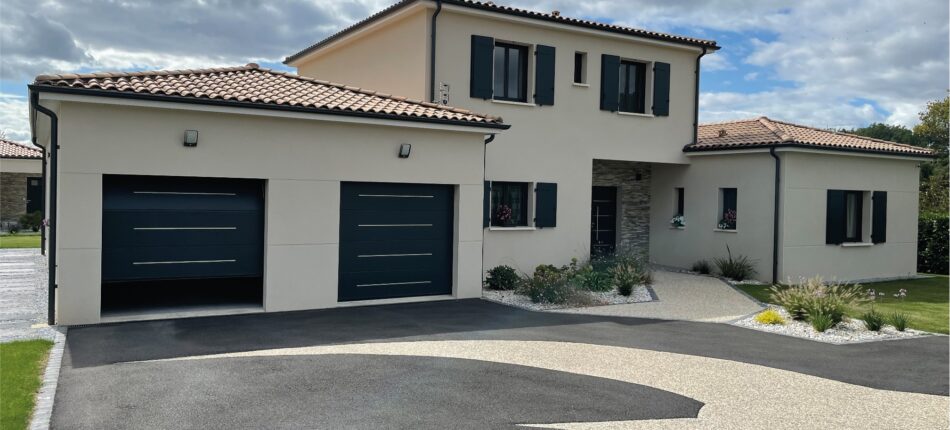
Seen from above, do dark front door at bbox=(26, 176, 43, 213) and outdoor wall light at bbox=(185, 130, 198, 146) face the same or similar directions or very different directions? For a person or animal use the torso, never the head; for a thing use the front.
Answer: same or similar directions

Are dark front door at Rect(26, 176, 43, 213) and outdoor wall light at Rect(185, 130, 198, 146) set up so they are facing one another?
no

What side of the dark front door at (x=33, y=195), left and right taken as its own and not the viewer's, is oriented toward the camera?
front

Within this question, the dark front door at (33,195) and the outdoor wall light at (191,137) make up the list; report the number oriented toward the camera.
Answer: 2

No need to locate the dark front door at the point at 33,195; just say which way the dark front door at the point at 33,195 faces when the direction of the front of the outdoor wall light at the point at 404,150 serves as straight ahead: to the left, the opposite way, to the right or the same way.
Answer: the same way

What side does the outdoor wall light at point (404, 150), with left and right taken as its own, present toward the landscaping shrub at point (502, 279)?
left

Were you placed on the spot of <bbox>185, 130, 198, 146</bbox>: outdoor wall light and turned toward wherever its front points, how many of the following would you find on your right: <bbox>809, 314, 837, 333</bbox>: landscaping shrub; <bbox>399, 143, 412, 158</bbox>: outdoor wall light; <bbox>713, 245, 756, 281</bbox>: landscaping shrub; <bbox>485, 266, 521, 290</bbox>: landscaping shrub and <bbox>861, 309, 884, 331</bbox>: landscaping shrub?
0

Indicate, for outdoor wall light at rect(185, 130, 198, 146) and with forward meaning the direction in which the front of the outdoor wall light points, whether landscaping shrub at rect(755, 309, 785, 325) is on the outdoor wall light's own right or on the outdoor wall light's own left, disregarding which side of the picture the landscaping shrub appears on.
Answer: on the outdoor wall light's own left

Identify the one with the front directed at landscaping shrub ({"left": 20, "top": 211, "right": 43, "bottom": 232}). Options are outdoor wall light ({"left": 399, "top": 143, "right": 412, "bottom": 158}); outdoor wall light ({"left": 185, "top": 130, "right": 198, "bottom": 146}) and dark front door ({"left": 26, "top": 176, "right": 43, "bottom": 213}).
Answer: the dark front door

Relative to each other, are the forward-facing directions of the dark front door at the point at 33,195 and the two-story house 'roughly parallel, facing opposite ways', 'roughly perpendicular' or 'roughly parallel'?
roughly parallel

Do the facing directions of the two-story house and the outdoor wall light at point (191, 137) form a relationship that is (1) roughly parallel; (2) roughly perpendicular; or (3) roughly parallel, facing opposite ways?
roughly parallel

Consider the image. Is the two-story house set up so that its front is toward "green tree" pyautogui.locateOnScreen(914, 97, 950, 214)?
no

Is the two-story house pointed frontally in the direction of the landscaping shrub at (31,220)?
no

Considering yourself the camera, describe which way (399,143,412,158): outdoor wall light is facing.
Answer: facing the viewer and to the right of the viewer
